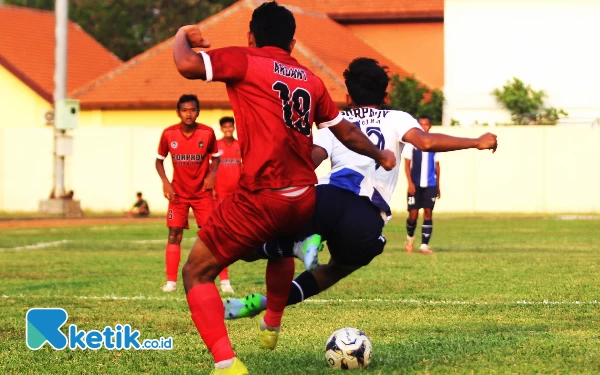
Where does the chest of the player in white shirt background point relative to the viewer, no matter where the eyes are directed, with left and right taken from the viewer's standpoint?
facing the viewer

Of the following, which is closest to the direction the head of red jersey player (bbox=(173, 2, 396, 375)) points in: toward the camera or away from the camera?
away from the camera

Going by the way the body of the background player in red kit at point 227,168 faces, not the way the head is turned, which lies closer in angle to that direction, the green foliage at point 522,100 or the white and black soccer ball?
the white and black soccer ball

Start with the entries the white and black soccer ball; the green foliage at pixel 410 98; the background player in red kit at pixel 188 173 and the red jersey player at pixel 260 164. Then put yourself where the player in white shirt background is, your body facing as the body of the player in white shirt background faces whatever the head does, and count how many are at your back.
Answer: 1

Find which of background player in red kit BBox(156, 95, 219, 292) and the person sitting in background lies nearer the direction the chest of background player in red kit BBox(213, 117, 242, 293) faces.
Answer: the background player in red kit

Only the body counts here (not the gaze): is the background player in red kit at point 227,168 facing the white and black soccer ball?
yes

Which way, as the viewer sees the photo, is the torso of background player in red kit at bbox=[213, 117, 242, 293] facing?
toward the camera

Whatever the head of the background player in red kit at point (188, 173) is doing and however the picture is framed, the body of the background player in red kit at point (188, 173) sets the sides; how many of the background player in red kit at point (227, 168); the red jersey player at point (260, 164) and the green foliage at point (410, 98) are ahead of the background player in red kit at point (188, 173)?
1

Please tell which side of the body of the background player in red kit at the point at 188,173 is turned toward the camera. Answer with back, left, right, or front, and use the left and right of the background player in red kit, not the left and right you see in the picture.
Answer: front

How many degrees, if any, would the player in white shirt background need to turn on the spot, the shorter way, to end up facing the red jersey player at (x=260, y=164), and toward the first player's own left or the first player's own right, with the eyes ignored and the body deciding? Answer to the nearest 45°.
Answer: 0° — they already face them
